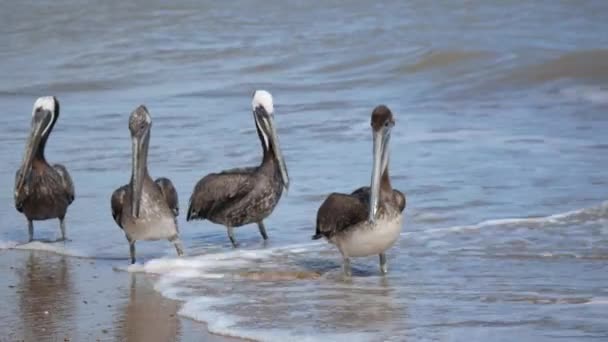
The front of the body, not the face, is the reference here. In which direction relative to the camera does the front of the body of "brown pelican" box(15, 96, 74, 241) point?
toward the camera

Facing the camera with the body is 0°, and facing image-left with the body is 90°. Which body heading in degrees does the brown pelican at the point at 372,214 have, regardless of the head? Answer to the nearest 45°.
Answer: approximately 315°

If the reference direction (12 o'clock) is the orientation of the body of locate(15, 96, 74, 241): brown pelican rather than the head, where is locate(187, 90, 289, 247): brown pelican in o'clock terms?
locate(187, 90, 289, 247): brown pelican is roughly at 10 o'clock from locate(15, 96, 74, 241): brown pelican.

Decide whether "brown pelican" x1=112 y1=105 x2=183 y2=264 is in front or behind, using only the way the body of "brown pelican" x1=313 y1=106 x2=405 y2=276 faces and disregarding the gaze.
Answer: behind

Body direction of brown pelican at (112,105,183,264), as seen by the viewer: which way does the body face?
toward the camera

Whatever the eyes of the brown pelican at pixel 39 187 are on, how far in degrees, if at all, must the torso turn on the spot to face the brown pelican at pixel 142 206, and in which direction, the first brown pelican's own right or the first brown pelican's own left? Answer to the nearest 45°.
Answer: approximately 45° to the first brown pelican's own left

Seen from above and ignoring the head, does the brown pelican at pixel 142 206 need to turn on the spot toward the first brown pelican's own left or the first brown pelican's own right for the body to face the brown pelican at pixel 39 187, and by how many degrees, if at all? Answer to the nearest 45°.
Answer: approximately 135° to the first brown pelican's own right

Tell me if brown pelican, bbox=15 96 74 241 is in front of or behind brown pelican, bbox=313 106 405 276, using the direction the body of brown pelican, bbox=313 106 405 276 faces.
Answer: behind

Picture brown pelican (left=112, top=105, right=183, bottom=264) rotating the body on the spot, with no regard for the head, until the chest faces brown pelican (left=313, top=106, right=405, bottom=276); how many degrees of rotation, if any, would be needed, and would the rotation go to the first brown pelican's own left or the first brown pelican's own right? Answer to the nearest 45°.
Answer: approximately 45° to the first brown pelican's own left

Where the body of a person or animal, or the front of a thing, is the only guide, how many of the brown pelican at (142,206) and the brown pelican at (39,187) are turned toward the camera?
2
